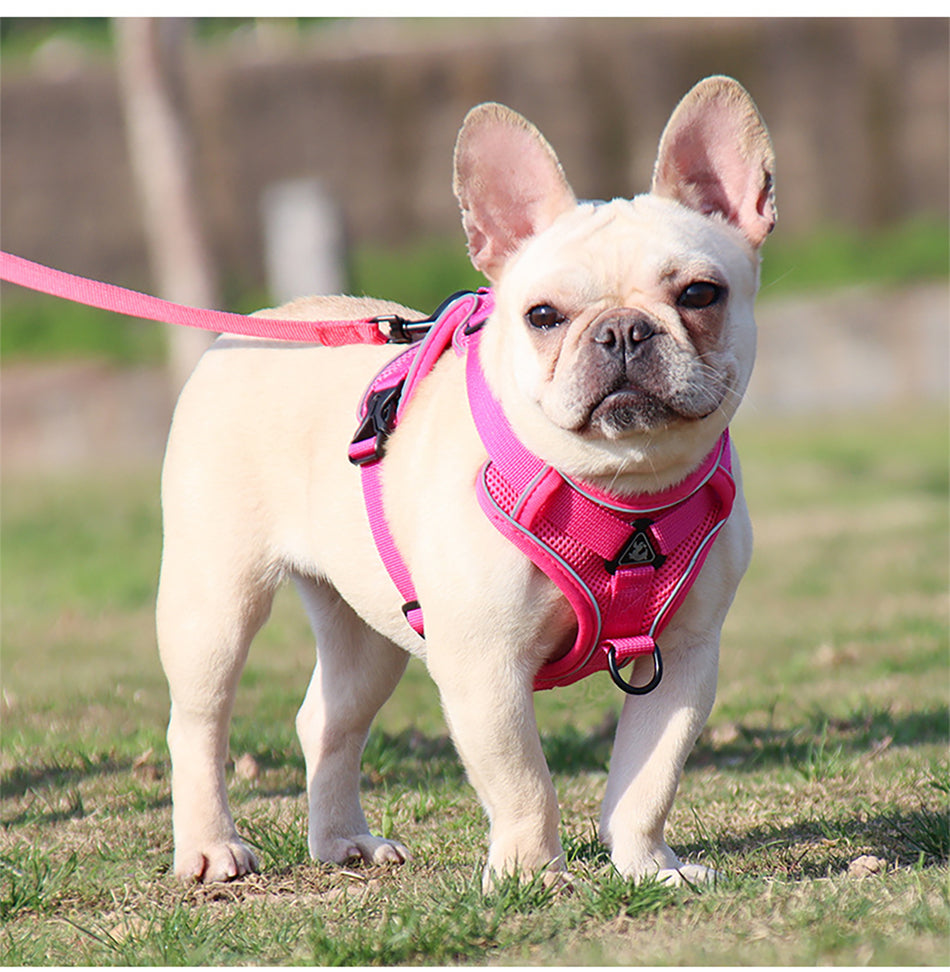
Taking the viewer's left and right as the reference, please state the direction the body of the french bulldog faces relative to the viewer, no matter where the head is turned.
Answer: facing the viewer and to the right of the viewer

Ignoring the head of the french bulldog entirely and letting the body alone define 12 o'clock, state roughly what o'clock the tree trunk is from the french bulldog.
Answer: The tree trunk is roughly at 7 o'clock from the french bulldog.
